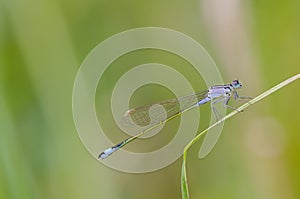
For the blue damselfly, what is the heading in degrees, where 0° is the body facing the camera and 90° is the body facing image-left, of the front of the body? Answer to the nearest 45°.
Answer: approximately 270°
